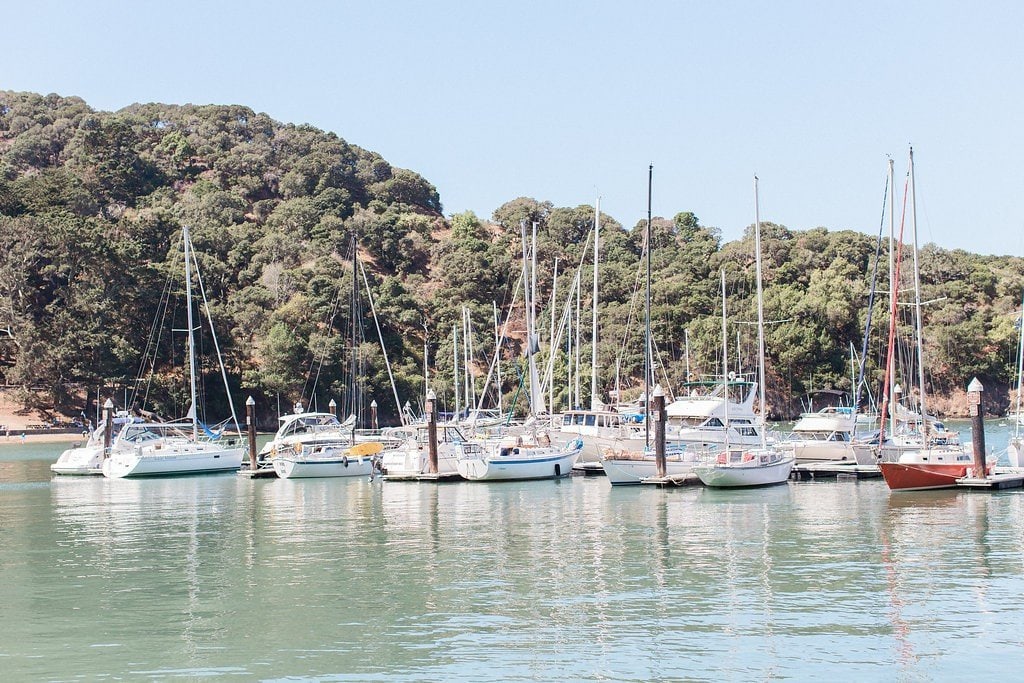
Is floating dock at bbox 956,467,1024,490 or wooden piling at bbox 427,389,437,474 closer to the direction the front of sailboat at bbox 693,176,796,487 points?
the floating dock

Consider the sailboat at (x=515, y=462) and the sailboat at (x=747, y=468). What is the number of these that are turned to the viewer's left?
0

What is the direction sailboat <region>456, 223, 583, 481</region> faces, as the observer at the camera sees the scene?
facing away from the viewer and to the right of the viewer

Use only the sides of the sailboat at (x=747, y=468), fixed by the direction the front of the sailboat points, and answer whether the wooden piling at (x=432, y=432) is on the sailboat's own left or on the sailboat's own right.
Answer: on the sailboat's own left

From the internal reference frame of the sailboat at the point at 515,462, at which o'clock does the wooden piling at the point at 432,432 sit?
The wooden piling is roughly at 7 o'clock from the sailboat.
